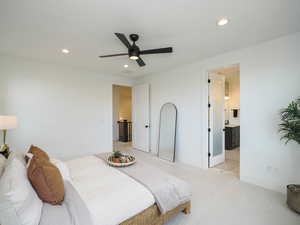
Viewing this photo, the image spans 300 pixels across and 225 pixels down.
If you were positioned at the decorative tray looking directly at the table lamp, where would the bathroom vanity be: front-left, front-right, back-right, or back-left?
back-right

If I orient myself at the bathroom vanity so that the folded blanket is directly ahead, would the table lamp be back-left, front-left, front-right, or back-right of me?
front-right

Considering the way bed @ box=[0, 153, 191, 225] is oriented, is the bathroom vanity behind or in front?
in front

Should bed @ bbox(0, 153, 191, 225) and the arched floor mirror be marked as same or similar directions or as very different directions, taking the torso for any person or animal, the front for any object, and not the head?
very different directions

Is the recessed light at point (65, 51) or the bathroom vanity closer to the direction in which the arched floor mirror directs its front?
the recessed light

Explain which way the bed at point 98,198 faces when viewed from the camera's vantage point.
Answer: facing away from the viewer and to the right of the viewer

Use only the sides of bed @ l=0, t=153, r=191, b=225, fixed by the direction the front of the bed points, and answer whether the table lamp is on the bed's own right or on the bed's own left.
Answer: on the bed's own left

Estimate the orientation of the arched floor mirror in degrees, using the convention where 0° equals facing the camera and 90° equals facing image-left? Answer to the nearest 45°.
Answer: approximately 45°

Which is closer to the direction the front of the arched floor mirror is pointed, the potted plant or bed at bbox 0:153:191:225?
the bed
